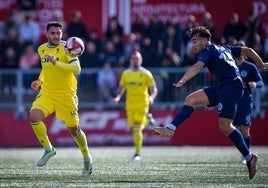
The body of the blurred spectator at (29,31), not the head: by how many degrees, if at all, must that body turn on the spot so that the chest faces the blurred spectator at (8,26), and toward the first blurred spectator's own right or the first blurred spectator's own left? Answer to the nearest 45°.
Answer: approximately 135° to the first blurred spectator's own right

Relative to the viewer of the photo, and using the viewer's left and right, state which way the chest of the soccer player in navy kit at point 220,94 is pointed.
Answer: facing away from the viewer and to the left of the viewer

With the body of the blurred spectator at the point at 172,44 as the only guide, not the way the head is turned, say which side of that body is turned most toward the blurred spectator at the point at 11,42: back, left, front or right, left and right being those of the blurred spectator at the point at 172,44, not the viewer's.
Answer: right

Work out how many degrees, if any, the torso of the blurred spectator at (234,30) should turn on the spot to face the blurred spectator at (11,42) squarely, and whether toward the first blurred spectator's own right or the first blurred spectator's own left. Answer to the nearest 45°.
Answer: approximately 90° to the first blurred spectator's own right

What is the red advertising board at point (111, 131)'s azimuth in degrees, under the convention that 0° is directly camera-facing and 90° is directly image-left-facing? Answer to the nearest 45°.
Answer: approximately 0°

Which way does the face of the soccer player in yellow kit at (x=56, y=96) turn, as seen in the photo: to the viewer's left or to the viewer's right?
to the viewer's right

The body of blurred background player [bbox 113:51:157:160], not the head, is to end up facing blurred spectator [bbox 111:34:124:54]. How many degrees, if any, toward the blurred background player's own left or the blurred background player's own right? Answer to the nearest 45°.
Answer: approximately 180°

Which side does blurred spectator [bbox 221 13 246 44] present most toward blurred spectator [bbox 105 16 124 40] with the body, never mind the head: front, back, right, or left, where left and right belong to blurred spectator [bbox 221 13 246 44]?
right
